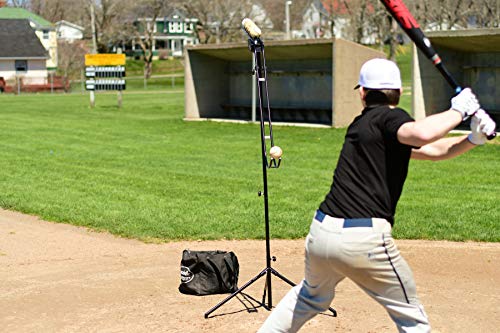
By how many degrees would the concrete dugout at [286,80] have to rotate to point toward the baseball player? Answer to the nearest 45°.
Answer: approximately 45° to its left

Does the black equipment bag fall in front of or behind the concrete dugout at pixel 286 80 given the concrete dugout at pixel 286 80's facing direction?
in front

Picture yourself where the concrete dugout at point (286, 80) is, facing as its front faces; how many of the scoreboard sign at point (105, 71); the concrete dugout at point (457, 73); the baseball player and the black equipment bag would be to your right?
1

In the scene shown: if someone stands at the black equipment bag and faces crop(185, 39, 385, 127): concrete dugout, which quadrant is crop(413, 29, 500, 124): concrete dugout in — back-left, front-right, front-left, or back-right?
front-right

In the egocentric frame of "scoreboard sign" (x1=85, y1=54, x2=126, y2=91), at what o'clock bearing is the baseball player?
The baseball player is roughly at 12 o'clock from the scoreboard sign.

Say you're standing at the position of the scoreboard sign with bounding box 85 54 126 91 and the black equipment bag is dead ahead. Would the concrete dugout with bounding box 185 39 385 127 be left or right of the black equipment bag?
left

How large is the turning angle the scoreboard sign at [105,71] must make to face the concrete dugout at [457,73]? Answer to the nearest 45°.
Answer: approximately 45° to its left

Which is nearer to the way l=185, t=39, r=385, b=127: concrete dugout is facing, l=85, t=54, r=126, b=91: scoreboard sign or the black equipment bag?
the black equipment bag

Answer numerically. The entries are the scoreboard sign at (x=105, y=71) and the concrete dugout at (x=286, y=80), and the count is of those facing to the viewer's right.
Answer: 0

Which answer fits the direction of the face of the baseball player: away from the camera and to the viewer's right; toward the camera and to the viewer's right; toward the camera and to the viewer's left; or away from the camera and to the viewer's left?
away from the camera and to the viewer's left

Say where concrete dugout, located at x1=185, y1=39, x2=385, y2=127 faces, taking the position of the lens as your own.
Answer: facing the viewer and to the left of the viewer

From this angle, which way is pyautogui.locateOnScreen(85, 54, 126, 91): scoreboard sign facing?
toward the camera

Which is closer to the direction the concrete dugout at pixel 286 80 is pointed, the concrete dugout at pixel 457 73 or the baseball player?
the baseball player

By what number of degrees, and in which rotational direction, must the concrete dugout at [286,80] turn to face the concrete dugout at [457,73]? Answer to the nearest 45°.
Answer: approximately 90° to its left

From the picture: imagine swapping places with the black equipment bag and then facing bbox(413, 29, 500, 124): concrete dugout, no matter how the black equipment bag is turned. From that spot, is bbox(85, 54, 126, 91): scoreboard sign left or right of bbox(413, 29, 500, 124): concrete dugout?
left
